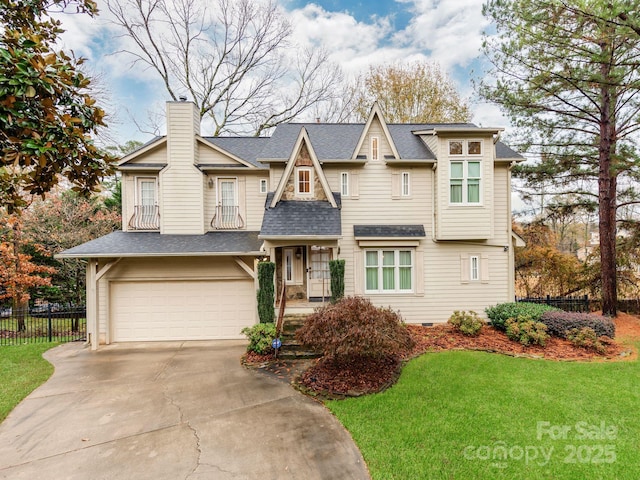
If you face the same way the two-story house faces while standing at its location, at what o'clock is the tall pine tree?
The tall pine tree is roughly at 9 o'clock from the two-story house.

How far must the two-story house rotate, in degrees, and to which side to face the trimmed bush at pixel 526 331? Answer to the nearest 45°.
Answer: approximately 45° to its left

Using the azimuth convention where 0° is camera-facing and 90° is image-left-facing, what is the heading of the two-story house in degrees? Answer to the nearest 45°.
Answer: approximately 0°

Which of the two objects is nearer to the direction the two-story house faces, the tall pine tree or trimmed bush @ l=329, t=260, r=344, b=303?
the trimmed bush

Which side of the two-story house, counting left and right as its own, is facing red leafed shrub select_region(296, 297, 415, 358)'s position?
front

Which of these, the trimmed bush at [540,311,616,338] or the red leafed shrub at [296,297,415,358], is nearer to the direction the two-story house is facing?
the red leafed shrub

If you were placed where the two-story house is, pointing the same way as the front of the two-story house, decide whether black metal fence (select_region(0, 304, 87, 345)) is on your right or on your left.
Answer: on your right
